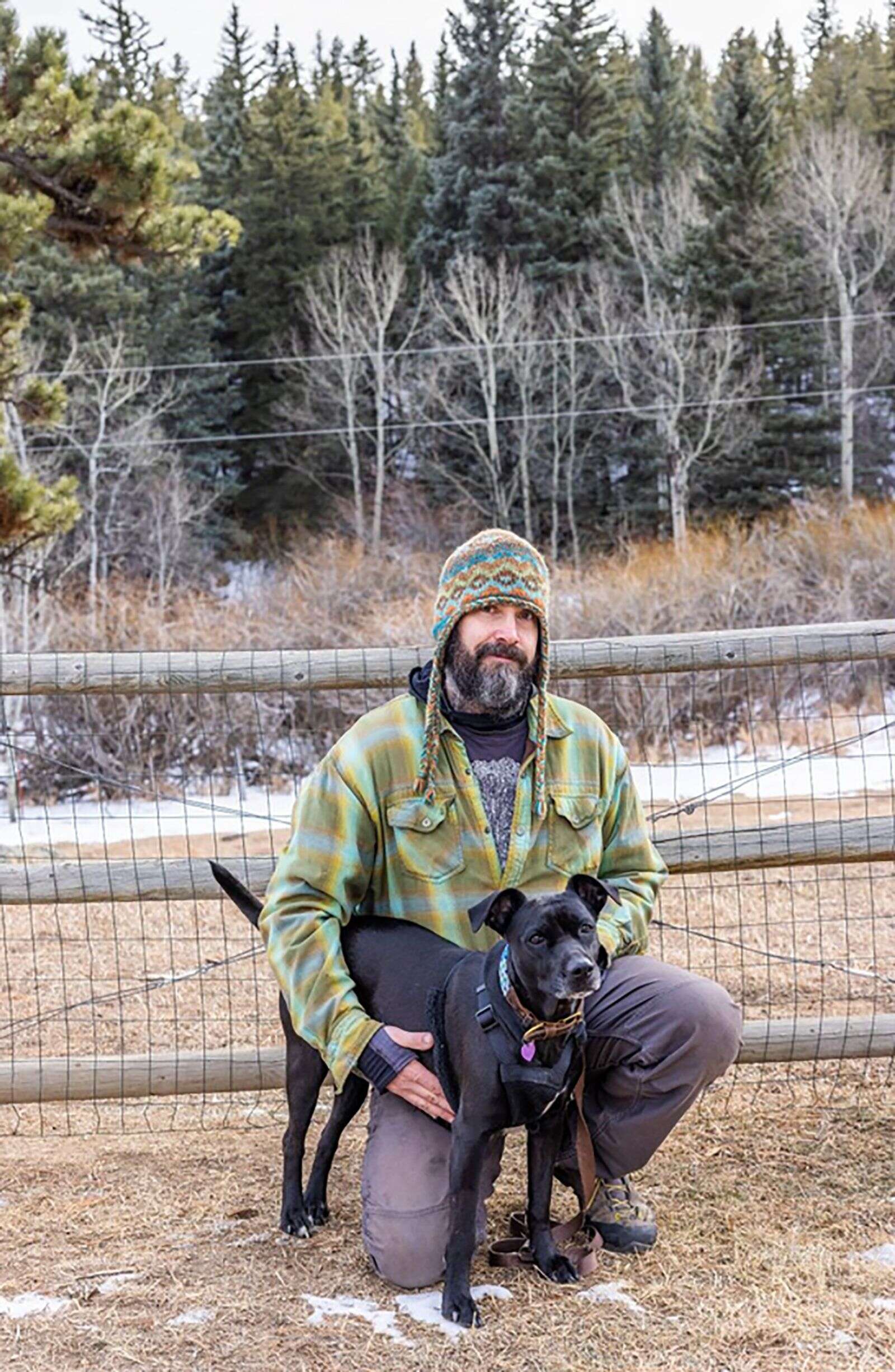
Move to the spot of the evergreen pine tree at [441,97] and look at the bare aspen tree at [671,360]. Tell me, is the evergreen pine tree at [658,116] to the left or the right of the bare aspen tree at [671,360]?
left

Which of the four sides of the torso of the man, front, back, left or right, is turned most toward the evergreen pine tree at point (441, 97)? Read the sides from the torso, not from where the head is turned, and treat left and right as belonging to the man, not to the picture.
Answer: back

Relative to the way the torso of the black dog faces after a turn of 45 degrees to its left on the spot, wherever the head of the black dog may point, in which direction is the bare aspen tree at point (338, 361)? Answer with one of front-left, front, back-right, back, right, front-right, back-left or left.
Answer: left

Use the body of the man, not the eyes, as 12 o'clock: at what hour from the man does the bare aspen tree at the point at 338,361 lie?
The bare aspen tree is roughly at 6 o'clock from the man.

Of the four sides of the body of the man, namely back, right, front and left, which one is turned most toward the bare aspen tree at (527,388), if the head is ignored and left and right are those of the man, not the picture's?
back

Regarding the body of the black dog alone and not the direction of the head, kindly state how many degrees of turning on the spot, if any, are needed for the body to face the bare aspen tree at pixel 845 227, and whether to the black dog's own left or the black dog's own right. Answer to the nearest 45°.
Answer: approximately 135° to the black dog's own left

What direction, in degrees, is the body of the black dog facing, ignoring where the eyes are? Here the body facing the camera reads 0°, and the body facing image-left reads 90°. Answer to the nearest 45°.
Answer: approximately 315°

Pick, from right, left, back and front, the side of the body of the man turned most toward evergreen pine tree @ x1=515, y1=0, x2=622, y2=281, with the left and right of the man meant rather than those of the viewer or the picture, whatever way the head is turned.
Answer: back

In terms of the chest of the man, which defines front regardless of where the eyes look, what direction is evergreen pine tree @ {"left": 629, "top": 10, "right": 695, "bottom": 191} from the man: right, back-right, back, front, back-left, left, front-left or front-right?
back

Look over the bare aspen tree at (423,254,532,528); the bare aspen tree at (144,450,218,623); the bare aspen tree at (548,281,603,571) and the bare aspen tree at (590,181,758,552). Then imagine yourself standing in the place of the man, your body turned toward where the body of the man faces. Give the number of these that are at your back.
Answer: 4

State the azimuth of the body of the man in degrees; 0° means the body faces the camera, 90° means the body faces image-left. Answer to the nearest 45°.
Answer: approximately 0°

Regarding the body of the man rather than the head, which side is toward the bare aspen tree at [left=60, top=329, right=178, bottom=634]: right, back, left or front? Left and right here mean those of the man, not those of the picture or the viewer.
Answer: back

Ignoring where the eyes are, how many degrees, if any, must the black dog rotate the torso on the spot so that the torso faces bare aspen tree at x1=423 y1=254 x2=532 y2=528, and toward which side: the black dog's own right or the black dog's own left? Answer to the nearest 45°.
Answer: approximately 135° to the black dog's own left

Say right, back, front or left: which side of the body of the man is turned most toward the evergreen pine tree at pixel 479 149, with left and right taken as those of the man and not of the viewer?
back
